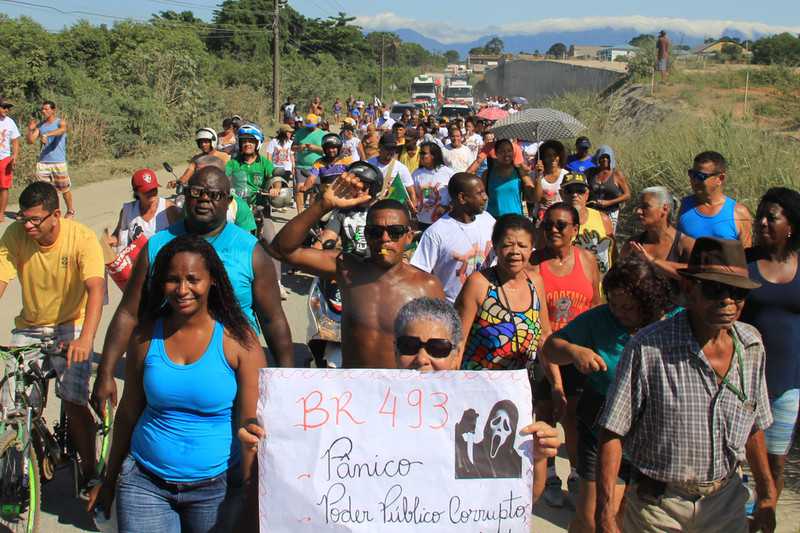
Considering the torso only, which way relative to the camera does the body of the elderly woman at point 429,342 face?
toward the camera

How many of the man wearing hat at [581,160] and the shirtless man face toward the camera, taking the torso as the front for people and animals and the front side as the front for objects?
2

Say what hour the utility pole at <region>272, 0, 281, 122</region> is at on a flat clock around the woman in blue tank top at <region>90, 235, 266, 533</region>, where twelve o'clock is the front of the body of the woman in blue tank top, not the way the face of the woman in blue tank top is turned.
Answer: The utility pole is roughly at 6 o'clock from the woman in blue tank top.

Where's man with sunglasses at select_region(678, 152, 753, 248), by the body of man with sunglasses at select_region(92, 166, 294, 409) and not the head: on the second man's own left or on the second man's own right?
on the second man's own left

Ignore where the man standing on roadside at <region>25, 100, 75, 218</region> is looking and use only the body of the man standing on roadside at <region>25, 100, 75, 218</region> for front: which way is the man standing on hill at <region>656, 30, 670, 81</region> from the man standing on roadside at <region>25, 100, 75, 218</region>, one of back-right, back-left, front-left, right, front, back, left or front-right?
back

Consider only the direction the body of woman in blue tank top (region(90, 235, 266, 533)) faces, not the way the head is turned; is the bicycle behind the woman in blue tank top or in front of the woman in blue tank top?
behind

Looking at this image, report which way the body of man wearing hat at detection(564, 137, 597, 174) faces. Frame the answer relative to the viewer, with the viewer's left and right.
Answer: facing the viewer

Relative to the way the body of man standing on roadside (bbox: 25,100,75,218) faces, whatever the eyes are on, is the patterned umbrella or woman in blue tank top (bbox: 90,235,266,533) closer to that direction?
the woman in blue tank top

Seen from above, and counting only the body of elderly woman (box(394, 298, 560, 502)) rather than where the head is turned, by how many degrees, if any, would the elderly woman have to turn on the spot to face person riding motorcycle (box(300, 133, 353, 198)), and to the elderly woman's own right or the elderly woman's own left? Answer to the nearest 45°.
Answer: approximately 180°

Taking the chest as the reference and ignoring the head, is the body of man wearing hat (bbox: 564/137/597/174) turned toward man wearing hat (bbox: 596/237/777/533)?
yes
